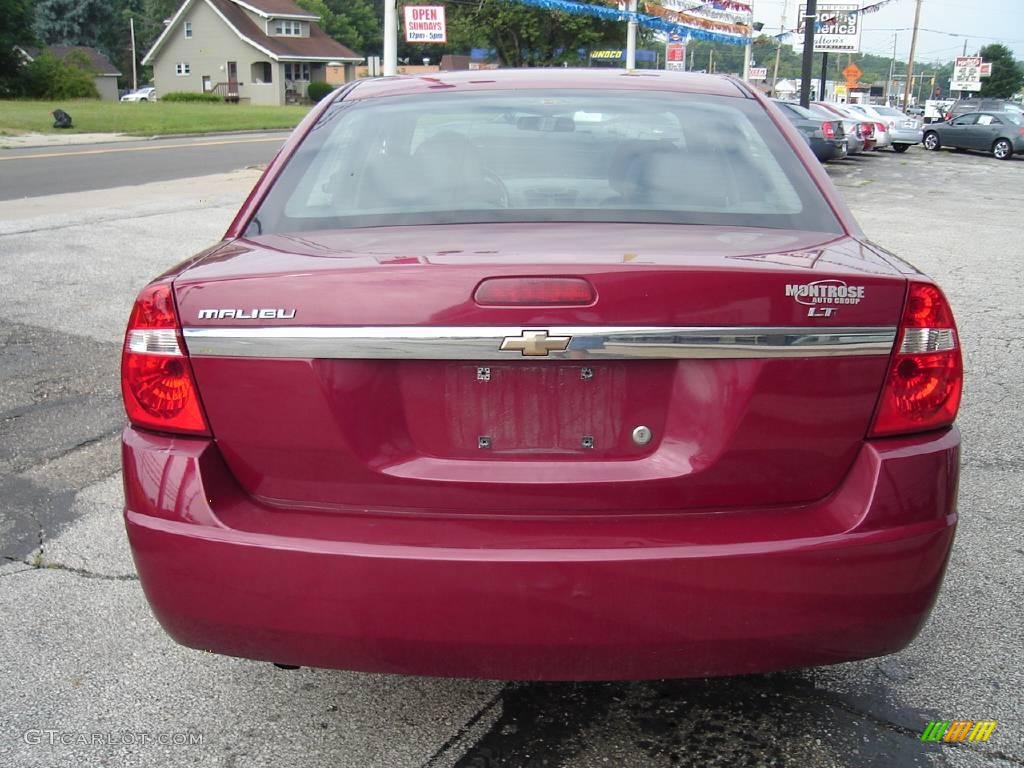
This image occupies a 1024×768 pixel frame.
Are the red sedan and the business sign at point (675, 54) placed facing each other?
yes

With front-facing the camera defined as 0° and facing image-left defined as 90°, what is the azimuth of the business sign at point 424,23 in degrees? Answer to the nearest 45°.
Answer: approximately 0°

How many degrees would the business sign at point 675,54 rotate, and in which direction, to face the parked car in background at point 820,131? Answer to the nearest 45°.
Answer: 0° — it already faces it

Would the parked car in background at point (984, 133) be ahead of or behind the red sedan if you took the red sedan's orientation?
ahead

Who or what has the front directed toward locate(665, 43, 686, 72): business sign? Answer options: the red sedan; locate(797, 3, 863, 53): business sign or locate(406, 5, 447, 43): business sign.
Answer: the red sedan

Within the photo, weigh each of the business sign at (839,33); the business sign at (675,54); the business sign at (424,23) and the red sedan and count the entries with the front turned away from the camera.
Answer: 1

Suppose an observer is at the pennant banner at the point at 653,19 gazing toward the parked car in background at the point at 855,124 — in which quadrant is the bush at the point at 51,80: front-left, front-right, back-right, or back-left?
back-left

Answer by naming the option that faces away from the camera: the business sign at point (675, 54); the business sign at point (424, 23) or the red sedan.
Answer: the red sedan

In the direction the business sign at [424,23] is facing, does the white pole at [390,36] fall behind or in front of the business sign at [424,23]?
in front

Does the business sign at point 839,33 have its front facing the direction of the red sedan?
yes

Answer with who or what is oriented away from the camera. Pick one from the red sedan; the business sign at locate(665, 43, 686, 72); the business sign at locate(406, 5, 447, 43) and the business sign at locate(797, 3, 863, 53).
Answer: the red sedan

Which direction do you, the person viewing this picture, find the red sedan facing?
facing away from the viewer
